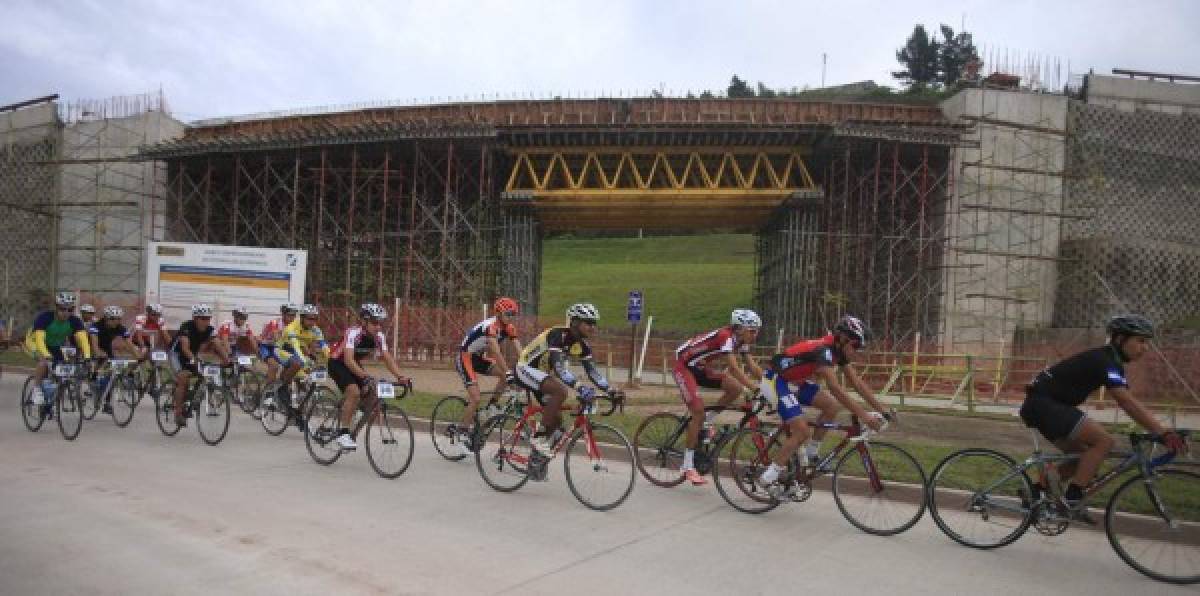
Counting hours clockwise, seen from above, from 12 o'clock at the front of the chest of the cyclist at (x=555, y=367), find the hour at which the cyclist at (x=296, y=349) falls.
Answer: the cyclist at (x=296, y=349) is roughly at 6 o'clock from the cyclist at (x=555, y=367).

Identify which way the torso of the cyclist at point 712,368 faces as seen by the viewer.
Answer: to the viewer's right

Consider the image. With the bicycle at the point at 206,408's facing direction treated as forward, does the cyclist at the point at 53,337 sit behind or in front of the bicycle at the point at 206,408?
behind

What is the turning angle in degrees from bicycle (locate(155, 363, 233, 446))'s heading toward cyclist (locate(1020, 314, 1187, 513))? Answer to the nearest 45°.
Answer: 0° — it already faces them

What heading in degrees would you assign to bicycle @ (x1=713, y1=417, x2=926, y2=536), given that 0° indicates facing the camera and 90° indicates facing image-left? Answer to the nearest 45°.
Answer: approximately 315°

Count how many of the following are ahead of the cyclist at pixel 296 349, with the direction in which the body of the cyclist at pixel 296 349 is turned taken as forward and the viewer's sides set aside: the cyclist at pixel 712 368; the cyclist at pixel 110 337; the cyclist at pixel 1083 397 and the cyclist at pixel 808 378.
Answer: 3

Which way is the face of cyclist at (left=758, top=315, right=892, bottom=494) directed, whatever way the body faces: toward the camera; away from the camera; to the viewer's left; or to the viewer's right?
to the viewer's right

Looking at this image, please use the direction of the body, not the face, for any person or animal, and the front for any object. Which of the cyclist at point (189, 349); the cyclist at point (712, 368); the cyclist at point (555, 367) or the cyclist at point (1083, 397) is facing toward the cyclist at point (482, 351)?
the cyclist at point (189, 349)

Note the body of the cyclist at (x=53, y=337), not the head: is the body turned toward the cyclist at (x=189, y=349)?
yes

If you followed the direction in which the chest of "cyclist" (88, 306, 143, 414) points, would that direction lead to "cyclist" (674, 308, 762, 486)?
yes

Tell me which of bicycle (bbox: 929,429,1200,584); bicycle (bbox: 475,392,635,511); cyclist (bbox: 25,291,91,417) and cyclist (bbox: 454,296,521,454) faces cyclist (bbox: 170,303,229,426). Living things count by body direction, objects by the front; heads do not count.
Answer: cyclist (bbox: 25,291,91,417)

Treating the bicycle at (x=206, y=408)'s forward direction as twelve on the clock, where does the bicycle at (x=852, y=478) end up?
the bicycle at (x=852, y=478) is roughly at 12 o'clock from the bicycle at (x=206, y=408).

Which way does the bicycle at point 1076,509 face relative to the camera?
to the viewer's right
